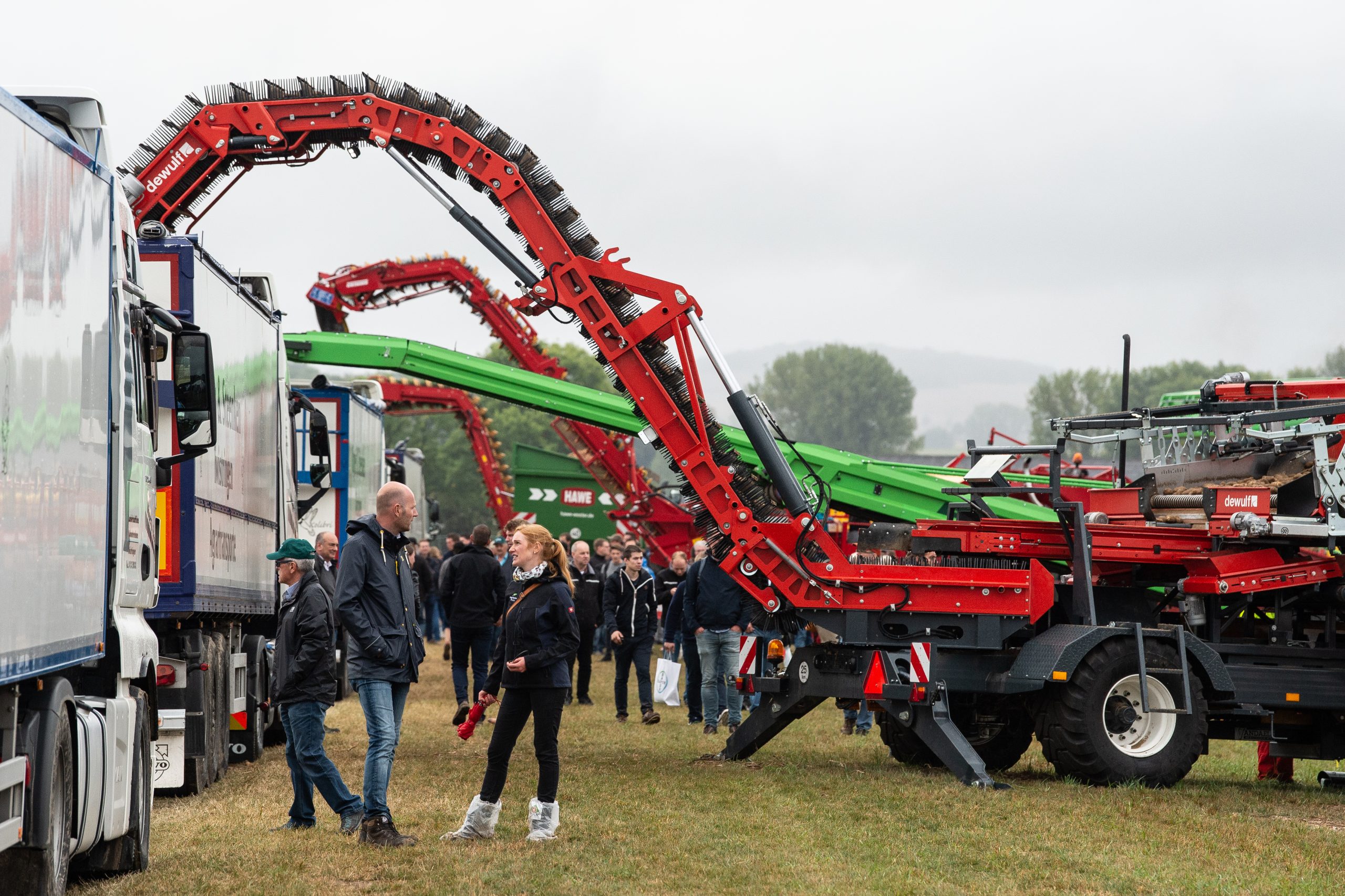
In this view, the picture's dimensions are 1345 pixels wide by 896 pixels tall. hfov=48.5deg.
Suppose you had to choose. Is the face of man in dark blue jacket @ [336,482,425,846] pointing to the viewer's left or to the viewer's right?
to the viewer's right

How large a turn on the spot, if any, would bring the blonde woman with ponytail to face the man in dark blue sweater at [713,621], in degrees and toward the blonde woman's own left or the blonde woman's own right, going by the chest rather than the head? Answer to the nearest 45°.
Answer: approximately 135° to the blonde woman's own right

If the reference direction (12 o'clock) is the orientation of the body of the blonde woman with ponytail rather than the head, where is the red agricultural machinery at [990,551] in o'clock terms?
The red agricultural machinery is roughly at 6 o'clock from the blonde woman with ponytail.

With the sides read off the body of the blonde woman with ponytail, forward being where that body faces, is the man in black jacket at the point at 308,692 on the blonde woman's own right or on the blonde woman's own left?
on the blonde woman's own right

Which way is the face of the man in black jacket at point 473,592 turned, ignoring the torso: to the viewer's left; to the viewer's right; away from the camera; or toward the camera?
away from the camera

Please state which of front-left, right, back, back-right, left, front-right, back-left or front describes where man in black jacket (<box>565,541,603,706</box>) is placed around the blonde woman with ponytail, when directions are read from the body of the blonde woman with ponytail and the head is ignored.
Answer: back-right
